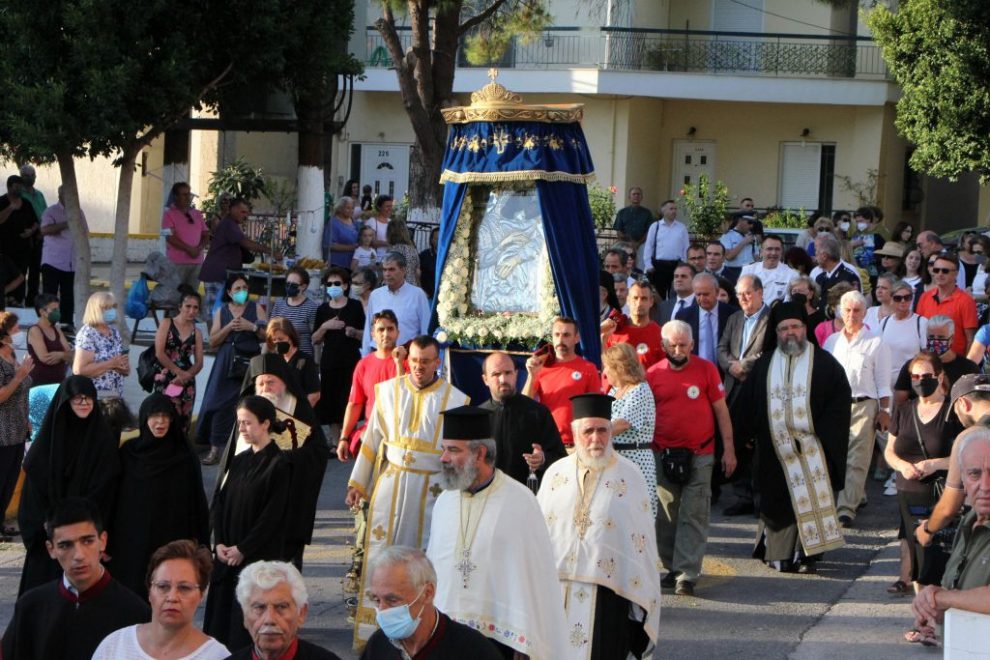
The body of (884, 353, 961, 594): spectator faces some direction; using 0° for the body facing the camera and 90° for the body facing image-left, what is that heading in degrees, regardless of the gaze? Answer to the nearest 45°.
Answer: approximately 0°

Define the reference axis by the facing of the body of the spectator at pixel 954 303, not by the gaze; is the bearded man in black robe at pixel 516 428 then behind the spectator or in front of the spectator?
in front

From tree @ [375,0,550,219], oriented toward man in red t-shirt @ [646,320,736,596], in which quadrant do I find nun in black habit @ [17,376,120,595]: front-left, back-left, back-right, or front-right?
front-right

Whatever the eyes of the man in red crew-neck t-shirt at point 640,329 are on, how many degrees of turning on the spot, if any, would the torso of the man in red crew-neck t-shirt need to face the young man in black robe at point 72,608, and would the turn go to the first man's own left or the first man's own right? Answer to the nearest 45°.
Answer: approximately 45° to the first man's own right

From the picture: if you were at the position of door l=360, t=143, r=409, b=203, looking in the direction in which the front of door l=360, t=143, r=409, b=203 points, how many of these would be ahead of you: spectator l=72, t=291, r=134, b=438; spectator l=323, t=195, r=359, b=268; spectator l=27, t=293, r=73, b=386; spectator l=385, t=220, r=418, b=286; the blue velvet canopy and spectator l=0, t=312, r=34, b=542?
6

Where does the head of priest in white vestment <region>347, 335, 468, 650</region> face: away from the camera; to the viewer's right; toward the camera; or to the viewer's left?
toward the camera

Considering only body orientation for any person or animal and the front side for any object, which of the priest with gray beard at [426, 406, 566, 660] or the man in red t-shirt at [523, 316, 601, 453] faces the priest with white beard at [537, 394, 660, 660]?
the man in red t-shirt

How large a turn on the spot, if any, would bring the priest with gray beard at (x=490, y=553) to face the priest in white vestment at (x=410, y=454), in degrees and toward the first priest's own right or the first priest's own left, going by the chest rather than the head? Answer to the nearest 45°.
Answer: approximately 135° to the first priest's own right

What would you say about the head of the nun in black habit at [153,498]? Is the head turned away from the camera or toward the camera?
toward the camera

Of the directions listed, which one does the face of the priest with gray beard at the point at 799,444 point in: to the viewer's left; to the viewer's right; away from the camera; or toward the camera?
toward the camera

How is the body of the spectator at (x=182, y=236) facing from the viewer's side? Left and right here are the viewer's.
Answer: facing the viewer and to the right of the viewer

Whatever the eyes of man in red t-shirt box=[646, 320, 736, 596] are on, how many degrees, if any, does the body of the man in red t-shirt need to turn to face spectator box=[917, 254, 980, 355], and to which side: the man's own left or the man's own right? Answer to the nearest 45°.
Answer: approximately 135° to the man's own left

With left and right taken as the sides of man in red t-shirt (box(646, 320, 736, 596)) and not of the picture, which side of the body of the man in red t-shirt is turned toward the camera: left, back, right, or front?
front

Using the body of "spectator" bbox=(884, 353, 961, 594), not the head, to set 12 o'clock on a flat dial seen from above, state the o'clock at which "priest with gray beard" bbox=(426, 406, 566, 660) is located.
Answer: The priest with gray beard is roughly at 1 o'clock from the spectator.

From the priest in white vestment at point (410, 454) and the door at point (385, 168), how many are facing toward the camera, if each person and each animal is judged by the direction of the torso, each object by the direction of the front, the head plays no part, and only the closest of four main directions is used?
2

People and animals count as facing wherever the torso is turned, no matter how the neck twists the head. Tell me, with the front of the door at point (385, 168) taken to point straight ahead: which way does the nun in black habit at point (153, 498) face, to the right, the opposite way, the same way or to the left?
the same way

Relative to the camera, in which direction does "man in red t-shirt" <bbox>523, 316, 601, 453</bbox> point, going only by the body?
toward the camera
